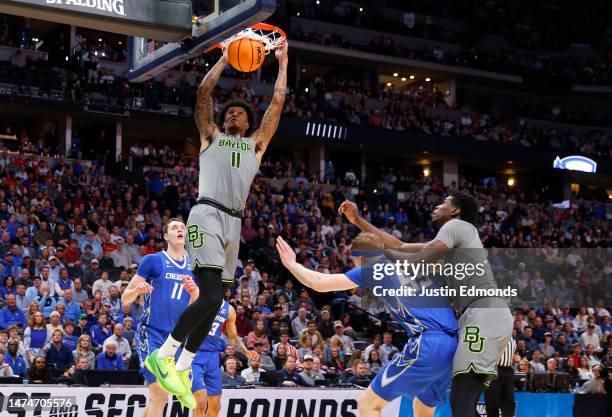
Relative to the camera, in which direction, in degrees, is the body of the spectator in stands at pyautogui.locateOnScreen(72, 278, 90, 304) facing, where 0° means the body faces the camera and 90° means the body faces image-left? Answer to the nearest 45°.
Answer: approximately 0°

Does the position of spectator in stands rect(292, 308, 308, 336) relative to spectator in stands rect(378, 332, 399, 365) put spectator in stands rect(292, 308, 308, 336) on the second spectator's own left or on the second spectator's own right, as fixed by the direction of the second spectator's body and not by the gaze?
on the second spectator's own right

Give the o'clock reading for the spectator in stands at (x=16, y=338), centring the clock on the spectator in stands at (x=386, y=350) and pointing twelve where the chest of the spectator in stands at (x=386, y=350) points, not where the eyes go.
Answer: the spectator in stands at (x=16, y=338) is roughly at 2 o'clock from the spectator in stands at (x=386, y=350).

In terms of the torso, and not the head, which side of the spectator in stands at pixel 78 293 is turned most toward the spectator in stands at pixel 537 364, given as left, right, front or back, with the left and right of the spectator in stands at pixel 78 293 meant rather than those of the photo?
left

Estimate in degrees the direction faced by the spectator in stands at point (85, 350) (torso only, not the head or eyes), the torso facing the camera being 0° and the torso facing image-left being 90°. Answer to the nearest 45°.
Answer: approximately 0°

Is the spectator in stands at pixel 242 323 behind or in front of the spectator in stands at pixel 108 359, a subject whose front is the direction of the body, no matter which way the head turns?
behind

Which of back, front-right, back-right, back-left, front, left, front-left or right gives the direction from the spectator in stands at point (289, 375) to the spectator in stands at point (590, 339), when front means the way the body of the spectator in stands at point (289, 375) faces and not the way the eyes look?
back-left

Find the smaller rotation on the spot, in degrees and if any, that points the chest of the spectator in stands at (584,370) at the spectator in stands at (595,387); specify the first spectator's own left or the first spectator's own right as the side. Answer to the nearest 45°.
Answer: approximately 45° to the first spectator's own left

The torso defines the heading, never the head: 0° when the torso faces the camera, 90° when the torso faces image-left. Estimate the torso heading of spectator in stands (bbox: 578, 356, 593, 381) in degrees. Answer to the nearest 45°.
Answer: approximately 45°
